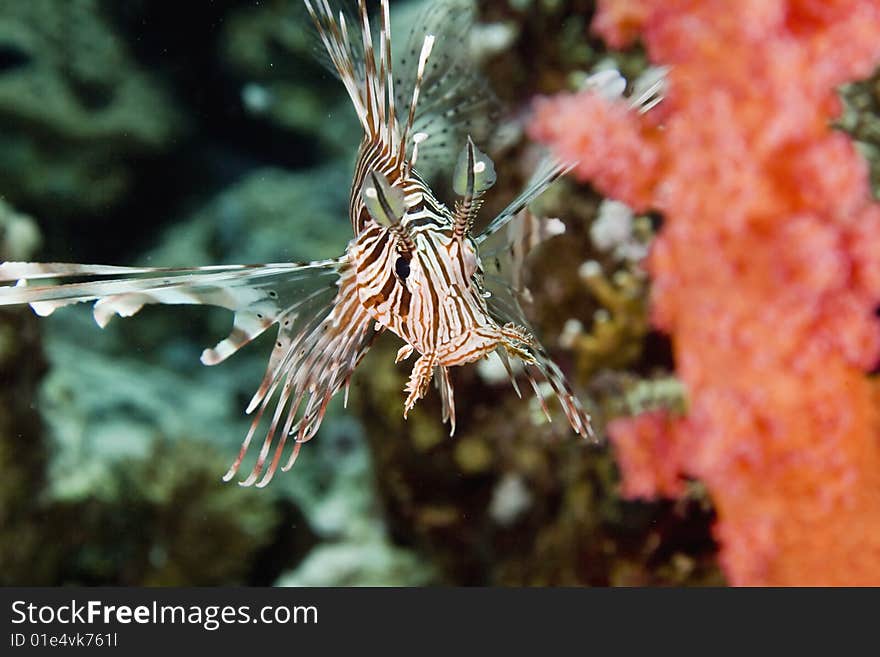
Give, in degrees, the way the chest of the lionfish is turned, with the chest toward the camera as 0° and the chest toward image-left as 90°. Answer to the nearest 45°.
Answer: approximately 315°

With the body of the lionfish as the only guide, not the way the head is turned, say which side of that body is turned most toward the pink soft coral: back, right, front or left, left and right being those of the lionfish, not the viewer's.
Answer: left
